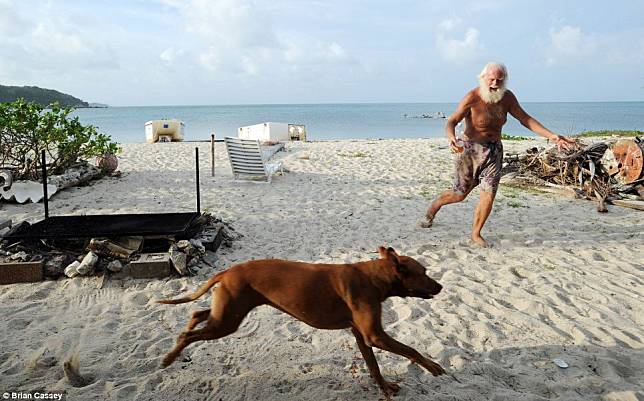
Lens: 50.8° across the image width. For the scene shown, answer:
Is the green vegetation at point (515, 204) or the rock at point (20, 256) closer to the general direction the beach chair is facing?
the green vegetation

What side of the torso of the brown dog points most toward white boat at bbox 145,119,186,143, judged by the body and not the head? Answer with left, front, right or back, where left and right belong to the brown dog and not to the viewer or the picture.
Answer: left

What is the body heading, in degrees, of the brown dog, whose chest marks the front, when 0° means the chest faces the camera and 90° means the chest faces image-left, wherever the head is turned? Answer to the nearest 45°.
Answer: approximately 270°

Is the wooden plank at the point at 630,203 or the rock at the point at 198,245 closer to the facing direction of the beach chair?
the wooden plank

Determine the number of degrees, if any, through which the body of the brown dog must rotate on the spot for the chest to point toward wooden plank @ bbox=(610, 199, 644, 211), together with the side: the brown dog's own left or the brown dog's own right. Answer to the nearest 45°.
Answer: approximately 45° to the brown dog's own left

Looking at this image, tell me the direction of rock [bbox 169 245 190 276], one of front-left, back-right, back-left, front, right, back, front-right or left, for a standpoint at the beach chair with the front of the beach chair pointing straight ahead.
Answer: back-right

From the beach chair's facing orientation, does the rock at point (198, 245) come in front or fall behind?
behind

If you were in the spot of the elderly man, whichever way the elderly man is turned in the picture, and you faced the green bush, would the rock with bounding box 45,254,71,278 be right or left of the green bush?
left

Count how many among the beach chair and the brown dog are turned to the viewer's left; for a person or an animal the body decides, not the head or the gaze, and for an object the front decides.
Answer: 0

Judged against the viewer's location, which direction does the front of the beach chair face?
facing away from the viewer and to the right of the viewer

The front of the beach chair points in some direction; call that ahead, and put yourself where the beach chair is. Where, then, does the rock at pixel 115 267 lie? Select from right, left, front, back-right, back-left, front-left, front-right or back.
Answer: back-right
